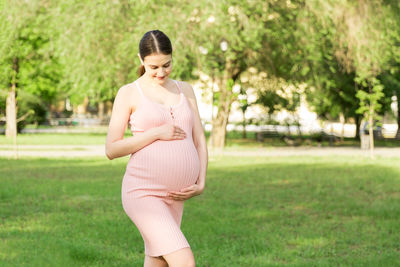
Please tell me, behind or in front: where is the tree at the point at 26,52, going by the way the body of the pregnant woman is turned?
behind

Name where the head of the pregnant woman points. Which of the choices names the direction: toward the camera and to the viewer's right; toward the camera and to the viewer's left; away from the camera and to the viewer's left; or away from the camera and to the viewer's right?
toward the camera and to the viewer's right

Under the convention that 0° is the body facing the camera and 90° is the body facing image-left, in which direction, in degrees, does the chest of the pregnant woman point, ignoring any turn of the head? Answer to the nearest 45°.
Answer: approximately 315°
